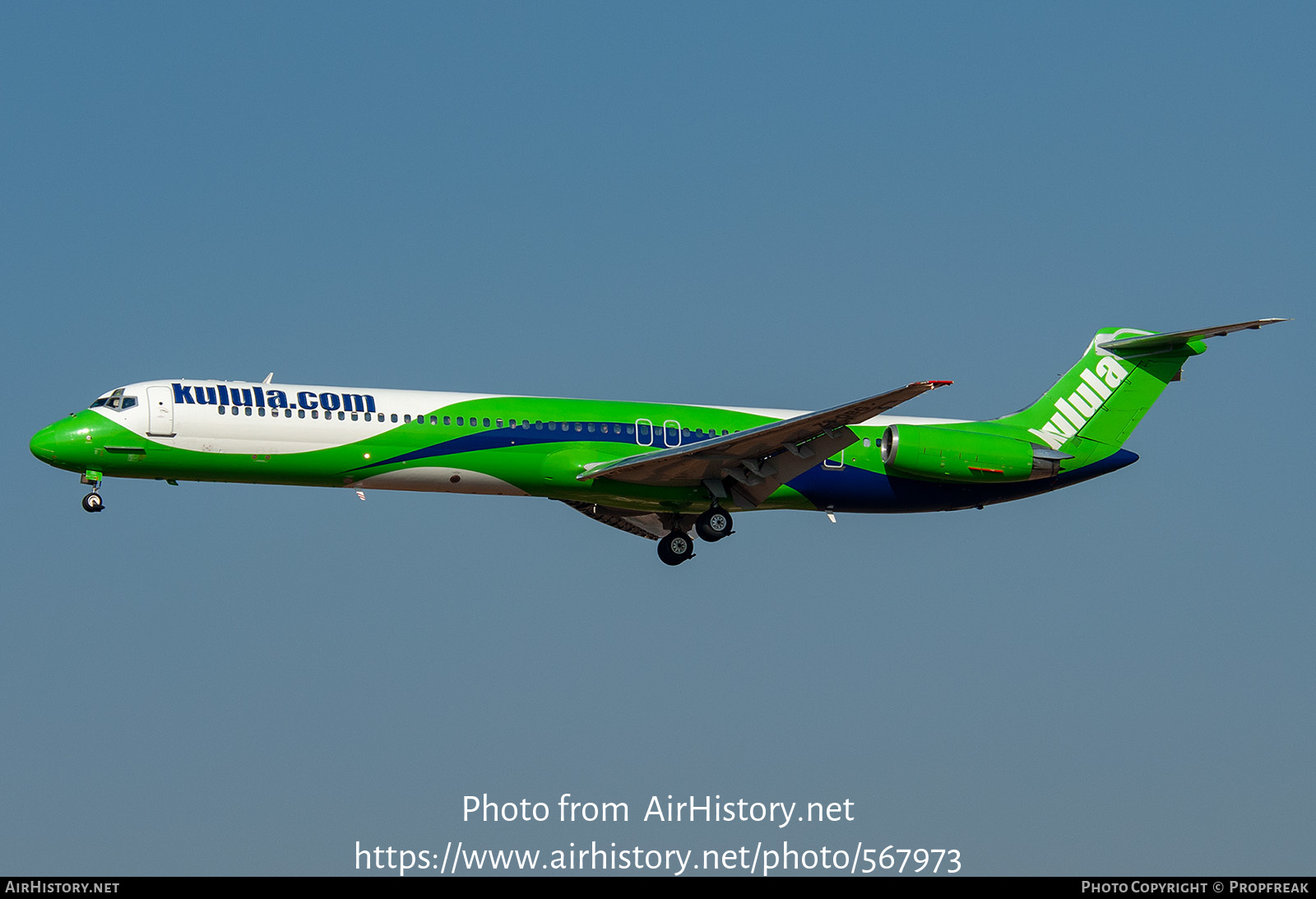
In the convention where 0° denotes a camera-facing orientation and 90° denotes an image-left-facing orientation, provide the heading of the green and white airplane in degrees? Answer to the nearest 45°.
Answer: approximately 90°
